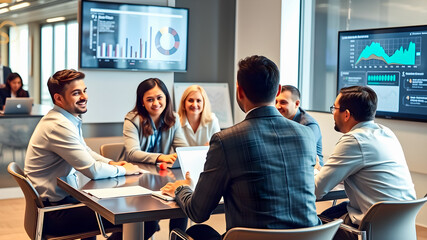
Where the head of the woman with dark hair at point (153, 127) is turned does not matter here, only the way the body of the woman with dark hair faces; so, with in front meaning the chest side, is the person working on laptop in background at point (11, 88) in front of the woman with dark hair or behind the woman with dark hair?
behind

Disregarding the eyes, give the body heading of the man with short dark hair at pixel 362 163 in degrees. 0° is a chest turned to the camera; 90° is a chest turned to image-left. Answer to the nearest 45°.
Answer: approximately 135°

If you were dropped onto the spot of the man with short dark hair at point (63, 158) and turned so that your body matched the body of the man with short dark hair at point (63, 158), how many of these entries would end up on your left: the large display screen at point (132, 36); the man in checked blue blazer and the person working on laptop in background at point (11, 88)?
2

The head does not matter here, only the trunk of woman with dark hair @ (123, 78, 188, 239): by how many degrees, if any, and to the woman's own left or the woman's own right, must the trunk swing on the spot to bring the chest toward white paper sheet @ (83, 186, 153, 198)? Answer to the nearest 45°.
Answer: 0° — they already face it

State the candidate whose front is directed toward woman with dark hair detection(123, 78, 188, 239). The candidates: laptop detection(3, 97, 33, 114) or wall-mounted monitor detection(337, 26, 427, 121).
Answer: the wall-mounted monitor

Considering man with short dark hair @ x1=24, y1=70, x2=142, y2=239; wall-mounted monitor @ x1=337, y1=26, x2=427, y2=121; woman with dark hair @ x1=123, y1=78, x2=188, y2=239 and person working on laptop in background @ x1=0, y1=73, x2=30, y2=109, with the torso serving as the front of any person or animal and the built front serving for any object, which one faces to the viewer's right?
the man with short dark hair

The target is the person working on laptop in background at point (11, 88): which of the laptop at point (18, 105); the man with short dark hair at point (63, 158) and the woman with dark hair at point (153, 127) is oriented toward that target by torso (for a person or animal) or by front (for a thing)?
the laptop

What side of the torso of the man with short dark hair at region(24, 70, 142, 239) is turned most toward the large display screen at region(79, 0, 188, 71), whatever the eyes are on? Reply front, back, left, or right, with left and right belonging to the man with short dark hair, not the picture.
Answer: left

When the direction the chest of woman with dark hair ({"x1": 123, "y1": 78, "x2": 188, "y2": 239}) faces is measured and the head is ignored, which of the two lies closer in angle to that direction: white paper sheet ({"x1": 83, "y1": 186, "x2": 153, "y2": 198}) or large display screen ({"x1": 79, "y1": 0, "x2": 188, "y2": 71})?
the white paper sheet

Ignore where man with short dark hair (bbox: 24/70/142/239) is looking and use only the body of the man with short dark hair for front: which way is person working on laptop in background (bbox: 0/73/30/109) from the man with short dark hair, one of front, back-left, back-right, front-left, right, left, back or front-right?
left

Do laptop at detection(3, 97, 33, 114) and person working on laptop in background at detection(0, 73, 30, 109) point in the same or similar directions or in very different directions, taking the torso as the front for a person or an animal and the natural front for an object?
very different directions
